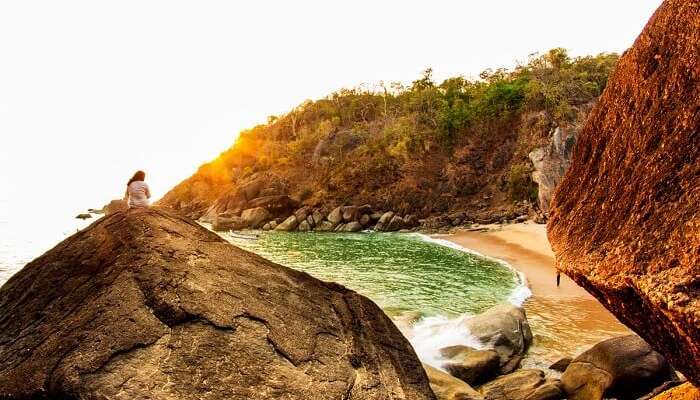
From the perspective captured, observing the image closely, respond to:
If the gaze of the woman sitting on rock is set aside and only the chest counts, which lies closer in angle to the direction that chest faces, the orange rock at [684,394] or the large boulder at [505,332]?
the large boulder

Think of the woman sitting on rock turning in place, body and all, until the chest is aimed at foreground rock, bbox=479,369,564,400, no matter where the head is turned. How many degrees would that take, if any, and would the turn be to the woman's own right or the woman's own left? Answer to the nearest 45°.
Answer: approximately 135° to the woman's own right

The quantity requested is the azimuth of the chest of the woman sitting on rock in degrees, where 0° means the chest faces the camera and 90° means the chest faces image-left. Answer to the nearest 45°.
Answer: approximately 180°

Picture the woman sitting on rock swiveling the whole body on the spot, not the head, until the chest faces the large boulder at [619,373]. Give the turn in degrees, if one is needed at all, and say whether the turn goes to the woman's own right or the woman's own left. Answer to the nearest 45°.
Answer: approximately 135° to the woman's own right

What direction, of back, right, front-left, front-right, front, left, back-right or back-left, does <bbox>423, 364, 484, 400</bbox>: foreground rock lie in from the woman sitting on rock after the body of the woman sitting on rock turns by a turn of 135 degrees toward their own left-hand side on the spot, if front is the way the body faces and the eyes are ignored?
left

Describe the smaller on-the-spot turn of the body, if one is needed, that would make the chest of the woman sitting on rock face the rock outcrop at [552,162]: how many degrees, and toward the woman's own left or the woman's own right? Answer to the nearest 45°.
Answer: approximately 45° to the woman's own right

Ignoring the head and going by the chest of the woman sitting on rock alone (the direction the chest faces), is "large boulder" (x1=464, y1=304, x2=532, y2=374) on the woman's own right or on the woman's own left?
on the woman's own right

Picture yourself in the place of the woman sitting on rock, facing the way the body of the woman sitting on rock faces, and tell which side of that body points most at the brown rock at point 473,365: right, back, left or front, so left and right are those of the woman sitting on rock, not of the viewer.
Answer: right
